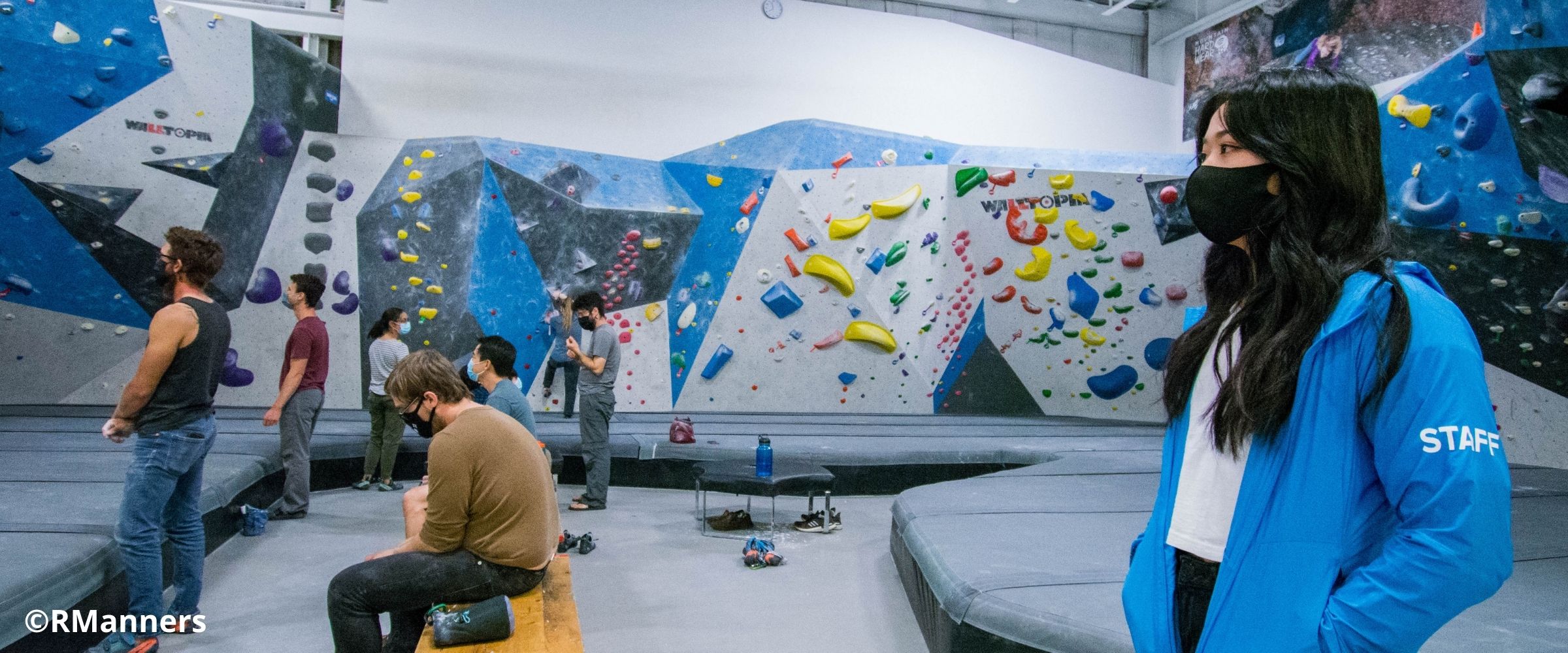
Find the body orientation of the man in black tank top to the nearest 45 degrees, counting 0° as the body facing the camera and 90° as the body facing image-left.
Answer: approximately 90°

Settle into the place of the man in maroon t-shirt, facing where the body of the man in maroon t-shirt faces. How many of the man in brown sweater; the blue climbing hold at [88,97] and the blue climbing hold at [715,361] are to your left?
1

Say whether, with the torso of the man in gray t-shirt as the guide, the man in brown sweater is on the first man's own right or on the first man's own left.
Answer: on the first man's own left

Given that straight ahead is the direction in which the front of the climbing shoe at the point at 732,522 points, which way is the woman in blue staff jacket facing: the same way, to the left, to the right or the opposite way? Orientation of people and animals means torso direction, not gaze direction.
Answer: the same way

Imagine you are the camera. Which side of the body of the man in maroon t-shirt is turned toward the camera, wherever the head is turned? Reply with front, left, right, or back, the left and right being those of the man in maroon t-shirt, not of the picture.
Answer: left

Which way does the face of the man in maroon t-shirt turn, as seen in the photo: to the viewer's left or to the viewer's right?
to the viewer's left

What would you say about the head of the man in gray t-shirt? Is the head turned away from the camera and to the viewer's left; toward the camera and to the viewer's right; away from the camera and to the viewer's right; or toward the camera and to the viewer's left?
toward the camera and to the viewer's left

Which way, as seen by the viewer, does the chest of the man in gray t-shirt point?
to the viewer's left

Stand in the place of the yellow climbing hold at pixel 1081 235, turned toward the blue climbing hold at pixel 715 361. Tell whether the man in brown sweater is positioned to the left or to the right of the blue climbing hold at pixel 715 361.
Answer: left

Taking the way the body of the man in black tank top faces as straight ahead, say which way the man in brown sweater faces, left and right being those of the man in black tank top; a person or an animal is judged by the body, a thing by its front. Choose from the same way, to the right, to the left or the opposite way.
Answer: the same way

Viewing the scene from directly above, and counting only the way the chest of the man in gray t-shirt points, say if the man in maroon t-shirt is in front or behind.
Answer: in front

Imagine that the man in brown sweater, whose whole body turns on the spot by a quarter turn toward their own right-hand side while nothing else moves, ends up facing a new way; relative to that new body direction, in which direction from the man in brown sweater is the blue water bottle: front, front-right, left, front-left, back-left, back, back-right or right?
front-right

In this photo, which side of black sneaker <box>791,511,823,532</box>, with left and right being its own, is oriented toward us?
left
